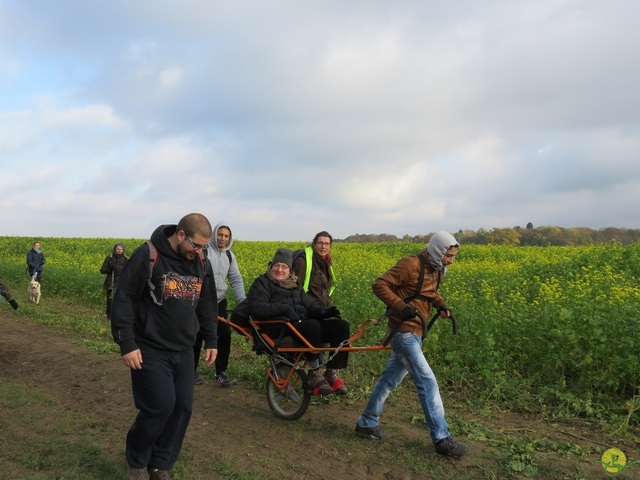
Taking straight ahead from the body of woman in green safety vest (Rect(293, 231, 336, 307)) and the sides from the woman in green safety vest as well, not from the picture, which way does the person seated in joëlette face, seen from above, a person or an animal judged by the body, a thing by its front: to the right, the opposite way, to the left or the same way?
the same way

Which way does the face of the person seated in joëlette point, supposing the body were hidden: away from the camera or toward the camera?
toward the camera

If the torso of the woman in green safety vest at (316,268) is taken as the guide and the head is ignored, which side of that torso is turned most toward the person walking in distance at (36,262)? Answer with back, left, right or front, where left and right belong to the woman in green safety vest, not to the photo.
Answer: back

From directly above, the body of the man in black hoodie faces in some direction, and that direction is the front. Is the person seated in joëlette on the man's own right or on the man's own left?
on the man's own left

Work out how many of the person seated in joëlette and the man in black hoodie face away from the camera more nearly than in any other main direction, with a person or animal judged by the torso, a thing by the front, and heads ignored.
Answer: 0

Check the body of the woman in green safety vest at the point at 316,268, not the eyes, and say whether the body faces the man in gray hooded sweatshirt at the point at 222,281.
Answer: no

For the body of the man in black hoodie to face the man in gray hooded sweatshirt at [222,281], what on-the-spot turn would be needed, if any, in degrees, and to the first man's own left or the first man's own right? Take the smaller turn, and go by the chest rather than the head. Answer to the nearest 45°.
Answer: approximately 135° to the first man's own left

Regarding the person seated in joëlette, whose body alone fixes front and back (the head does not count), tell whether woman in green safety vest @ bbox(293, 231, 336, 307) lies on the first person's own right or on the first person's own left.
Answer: on the first person's own left

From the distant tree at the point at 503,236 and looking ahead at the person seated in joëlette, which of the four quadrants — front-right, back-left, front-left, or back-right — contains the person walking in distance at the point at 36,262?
front-right

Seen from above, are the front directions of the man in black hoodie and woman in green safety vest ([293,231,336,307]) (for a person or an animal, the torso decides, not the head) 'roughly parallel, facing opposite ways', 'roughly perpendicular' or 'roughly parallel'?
roughly parallel

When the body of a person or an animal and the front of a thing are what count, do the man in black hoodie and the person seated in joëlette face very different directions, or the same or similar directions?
same or similar directions

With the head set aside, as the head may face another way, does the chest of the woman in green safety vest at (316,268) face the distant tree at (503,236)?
no

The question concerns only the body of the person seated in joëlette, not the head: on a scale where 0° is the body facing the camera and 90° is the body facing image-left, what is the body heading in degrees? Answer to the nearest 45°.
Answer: approximately 315°

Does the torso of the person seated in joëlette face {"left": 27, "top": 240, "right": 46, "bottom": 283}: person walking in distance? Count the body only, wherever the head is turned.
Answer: no

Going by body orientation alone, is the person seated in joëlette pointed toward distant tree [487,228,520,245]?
no

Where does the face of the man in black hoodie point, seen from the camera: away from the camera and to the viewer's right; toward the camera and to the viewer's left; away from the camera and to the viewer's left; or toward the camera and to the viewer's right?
toward the camera and to the viewer's right
